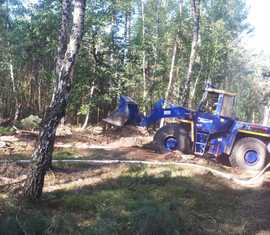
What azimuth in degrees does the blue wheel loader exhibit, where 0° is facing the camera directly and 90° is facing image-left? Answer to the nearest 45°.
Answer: approximately 90°

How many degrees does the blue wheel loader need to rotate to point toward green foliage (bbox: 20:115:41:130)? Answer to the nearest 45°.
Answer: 0° — it already faces it
